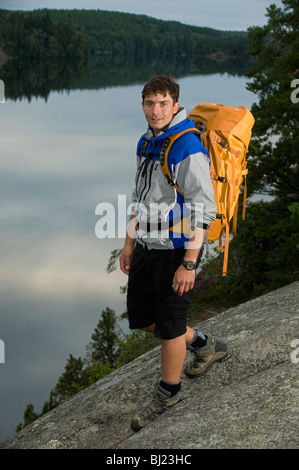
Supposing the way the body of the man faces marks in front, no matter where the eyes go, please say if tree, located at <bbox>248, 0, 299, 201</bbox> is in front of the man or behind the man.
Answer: behind

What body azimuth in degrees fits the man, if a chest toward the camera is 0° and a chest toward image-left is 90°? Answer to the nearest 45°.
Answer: approximately 45°

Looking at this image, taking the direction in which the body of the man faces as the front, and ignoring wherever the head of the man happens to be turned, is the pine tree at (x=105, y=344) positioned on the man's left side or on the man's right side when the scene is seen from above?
on the man's right side
